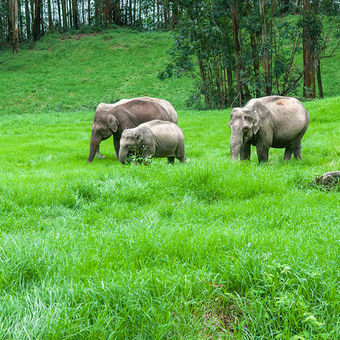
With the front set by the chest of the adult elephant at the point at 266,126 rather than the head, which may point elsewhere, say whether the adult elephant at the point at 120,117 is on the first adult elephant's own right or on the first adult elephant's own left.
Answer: on the first adult elephant's own right

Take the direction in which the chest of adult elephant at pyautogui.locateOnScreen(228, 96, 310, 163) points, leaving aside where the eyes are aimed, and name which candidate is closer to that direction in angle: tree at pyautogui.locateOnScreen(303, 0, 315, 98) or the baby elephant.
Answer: the baby elephant

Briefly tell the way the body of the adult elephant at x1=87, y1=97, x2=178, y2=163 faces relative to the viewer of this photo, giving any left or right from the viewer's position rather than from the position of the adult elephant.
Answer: facing to the left of the viewer

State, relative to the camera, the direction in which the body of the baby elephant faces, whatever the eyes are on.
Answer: to the viewer's left

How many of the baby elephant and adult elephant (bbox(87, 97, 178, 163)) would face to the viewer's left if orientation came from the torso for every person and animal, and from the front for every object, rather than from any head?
2

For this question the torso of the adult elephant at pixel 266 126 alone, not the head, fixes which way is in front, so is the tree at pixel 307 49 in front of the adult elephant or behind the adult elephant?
behind

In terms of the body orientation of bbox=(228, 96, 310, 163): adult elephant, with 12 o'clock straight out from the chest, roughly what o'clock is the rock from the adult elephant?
The rock is roughly at 10 o'clock from the adult elephant.

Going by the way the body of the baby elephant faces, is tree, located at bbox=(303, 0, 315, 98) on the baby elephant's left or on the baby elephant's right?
on the baby elephant's right
